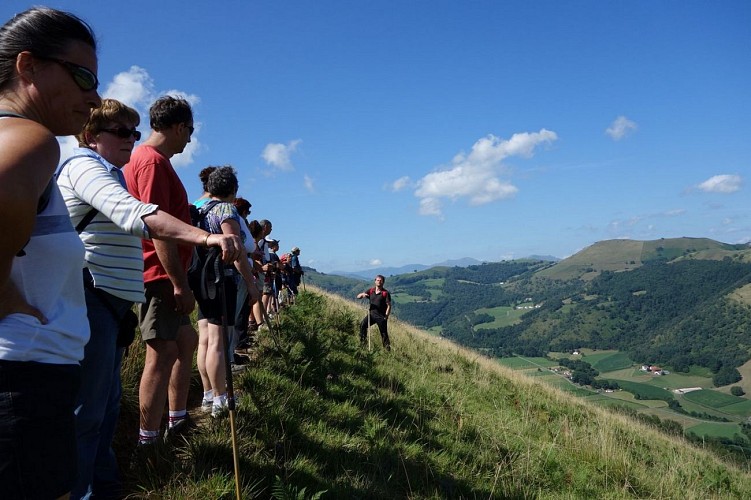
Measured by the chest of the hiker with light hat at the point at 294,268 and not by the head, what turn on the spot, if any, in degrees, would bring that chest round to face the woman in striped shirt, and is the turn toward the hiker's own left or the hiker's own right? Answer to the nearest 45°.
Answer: approximately 90° to the hiker's own right

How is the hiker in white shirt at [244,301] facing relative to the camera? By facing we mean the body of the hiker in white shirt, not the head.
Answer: to the viewer's right

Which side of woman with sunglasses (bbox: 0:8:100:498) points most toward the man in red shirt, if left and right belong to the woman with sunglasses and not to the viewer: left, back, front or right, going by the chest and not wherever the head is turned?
left

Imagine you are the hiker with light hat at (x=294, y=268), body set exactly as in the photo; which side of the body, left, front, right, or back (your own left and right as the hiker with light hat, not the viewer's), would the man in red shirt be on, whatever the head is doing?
right

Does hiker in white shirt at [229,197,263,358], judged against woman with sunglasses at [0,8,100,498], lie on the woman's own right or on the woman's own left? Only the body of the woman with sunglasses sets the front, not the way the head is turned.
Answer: on the woman's own left

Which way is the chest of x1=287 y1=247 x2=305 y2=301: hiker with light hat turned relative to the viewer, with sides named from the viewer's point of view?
facing to the right of the viewer

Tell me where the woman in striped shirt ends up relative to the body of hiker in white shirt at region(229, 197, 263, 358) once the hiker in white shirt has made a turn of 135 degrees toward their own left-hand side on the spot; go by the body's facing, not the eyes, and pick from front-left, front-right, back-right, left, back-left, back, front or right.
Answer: back-left

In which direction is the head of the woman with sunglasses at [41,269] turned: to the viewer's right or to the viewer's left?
to the viewer's right

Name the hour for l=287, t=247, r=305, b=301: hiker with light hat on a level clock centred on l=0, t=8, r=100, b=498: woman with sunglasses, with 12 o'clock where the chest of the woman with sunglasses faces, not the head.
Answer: The hiker with light hat is roughly at 10 o'clock from the woman with sunglasses.

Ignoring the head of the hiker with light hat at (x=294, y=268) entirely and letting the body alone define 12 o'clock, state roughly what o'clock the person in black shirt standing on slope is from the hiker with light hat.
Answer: The person in black shirt standing on slope is roughly at 2 o'clock from the hiker with light hat.

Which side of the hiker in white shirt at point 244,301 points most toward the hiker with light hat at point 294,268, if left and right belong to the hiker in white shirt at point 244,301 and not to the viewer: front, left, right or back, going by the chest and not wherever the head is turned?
left

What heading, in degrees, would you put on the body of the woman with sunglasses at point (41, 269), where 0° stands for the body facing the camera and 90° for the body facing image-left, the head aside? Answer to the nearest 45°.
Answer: approximately 270°

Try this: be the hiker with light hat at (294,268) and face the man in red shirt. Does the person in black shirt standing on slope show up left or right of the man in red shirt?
left
